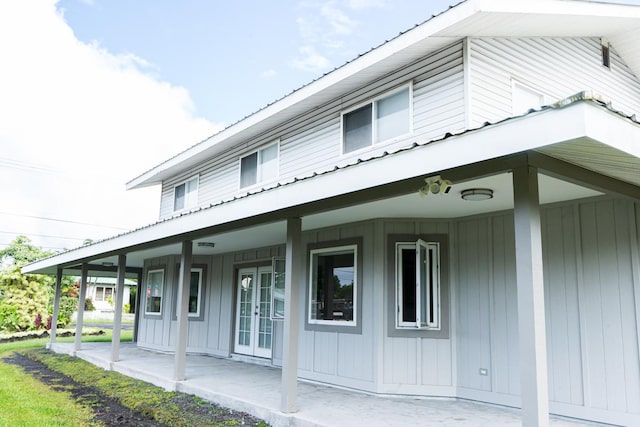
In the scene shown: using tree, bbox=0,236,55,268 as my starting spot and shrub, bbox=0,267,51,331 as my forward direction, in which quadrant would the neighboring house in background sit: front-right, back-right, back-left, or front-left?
back-left

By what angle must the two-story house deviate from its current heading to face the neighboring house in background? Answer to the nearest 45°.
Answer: approximately 90° to its right

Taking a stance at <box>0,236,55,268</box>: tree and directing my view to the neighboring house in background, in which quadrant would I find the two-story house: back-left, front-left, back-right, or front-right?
back-right

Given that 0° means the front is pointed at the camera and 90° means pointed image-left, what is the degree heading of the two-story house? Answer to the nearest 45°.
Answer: approximately 45°
